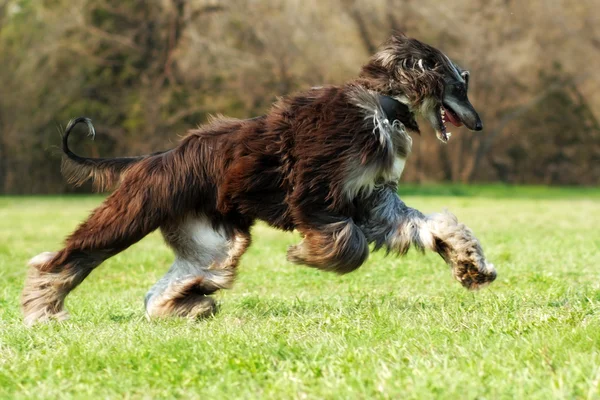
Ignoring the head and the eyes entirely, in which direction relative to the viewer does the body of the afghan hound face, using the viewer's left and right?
facing to the right of the viewer
